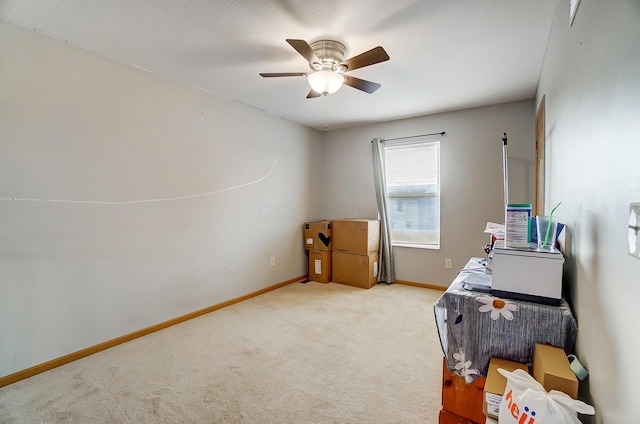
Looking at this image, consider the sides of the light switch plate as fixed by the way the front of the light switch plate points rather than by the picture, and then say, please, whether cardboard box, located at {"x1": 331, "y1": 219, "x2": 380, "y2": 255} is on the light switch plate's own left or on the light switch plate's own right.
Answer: on the light switch plate's own right

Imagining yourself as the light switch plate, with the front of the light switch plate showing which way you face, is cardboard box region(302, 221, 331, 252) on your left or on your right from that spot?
on your right

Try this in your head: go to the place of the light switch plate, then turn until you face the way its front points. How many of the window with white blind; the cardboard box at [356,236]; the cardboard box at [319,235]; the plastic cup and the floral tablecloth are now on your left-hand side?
0

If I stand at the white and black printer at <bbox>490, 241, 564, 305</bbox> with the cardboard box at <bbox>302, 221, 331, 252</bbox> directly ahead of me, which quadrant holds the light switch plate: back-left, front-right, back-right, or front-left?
back-left

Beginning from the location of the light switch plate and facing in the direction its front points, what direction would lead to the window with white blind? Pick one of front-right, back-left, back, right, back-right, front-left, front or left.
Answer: right

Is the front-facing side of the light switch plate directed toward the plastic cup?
no

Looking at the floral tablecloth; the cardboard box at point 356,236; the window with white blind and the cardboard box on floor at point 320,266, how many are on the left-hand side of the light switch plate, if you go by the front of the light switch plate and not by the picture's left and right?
0

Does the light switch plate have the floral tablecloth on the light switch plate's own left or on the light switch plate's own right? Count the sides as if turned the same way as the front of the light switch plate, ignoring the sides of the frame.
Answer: on the light switch plate's own right

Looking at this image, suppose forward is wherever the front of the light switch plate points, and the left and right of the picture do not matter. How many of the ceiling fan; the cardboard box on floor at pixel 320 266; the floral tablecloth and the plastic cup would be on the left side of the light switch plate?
0

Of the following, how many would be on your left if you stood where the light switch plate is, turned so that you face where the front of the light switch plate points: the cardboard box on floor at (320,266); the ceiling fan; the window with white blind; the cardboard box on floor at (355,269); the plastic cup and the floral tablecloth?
0

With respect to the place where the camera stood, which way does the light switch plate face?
facing the viewer and to the left of the viewer

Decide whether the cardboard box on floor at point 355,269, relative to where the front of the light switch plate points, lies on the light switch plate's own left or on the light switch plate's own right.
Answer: on the light switch plate's own right

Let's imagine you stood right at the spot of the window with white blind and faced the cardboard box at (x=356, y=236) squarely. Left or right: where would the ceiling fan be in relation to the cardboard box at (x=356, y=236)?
left

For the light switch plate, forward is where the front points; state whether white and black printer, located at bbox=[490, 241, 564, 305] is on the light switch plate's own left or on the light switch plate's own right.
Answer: on the light switch plate's own right
